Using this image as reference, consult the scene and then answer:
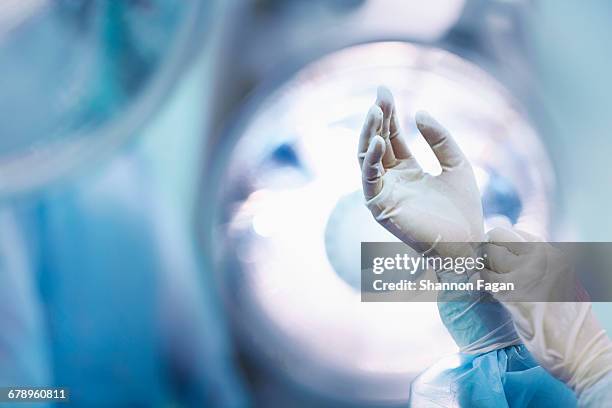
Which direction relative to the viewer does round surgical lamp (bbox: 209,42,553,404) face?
toward the camera
